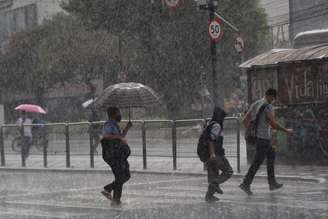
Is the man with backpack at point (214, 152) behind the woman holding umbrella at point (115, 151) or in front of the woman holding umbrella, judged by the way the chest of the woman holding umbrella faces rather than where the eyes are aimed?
in front

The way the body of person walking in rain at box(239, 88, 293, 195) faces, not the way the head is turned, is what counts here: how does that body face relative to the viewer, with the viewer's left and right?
facing to the right of the viewer

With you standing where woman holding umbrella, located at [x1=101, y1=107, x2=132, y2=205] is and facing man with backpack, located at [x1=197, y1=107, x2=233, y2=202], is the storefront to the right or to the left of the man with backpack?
left

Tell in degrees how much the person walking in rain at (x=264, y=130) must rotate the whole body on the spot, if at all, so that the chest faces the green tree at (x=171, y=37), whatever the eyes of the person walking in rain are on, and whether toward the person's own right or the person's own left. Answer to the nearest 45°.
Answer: approximately 90° to the person's own left

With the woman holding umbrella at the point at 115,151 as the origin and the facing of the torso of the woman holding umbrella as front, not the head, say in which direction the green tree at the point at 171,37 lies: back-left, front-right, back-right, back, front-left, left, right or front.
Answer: left

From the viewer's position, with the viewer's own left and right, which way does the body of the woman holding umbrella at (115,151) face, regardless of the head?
facing to the right of the viewer

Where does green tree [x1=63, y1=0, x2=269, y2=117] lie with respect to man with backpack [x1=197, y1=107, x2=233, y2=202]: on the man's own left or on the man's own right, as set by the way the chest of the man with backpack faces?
on the man's own left

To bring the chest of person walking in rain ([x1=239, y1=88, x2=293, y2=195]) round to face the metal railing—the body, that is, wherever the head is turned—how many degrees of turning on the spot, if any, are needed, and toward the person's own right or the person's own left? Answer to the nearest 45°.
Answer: approximately 135° to the person's own left

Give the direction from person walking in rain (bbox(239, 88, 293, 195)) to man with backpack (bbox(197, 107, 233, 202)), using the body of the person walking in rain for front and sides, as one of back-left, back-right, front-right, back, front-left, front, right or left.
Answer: back-right

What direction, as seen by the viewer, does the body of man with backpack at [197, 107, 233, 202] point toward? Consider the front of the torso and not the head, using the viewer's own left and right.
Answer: facing to the right of the viewer
